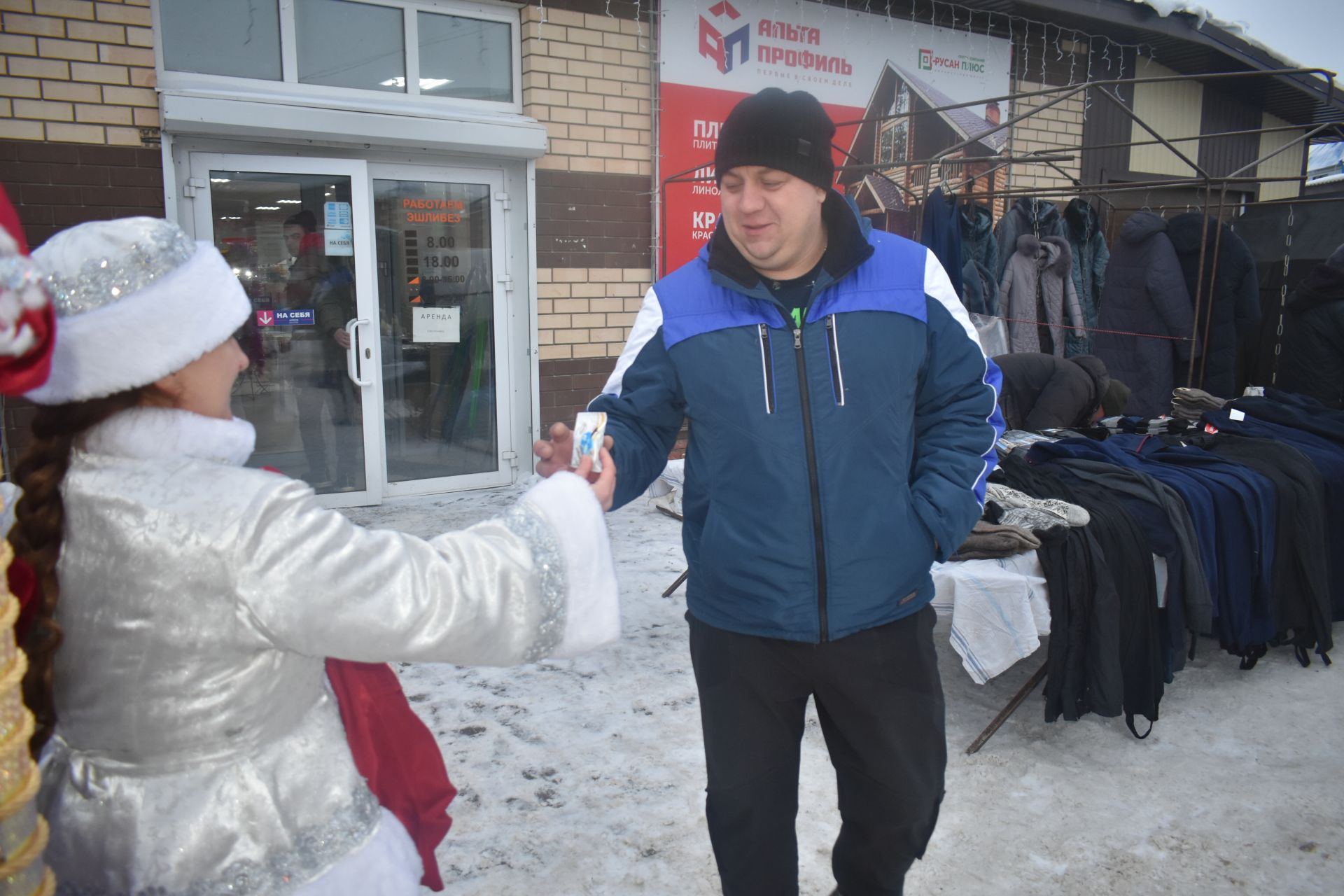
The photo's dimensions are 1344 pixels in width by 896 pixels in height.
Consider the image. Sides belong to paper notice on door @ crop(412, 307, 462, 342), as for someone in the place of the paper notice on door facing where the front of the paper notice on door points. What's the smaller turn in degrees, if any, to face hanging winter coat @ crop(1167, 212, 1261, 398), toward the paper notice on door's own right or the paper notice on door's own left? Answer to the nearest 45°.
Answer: approximately 90° to the paper notice on door's own left

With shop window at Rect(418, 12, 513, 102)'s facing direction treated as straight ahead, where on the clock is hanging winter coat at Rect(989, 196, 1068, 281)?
The hanging winter coat is roughly at 9 o'clock from the shop window.

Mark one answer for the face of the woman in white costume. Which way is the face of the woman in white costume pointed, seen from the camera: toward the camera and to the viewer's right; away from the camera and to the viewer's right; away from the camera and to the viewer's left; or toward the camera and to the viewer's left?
away from the camera and to the viewer's right

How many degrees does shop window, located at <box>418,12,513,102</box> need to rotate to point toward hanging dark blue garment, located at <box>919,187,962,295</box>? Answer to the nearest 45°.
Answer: approximately 90° to its left

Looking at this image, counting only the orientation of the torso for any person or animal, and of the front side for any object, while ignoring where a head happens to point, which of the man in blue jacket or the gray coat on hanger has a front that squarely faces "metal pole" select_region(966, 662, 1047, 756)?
the gray coat on hanger

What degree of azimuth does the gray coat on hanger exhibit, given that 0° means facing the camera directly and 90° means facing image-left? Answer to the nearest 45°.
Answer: approximately 0°

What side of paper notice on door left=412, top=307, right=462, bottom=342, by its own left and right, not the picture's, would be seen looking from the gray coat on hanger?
left

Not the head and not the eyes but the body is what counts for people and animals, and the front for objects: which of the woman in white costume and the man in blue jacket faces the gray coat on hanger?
the woman in white costume

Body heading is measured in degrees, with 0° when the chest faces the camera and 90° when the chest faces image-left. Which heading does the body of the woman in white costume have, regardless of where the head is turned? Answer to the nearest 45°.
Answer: approximately 225°

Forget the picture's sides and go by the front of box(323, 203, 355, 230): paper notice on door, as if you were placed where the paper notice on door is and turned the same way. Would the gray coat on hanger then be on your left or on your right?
on your left
